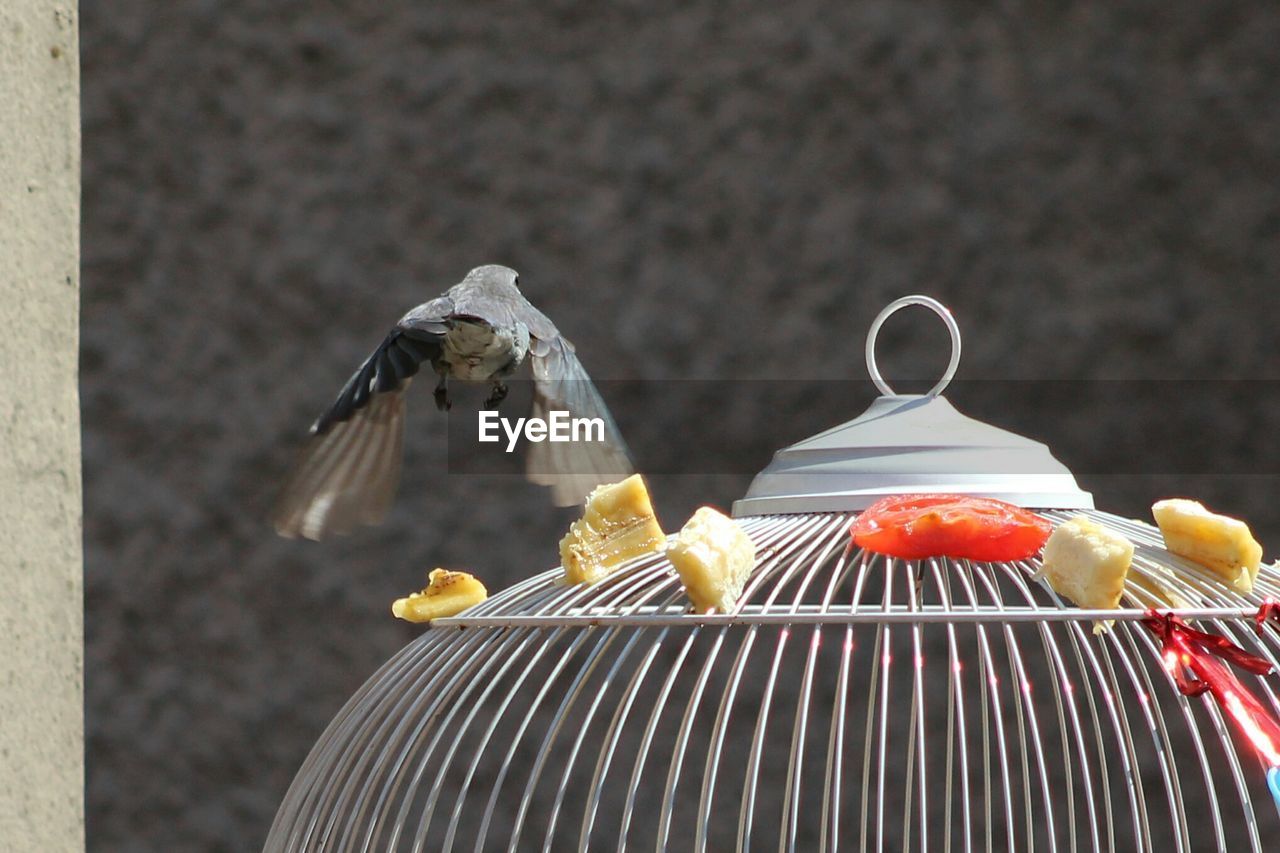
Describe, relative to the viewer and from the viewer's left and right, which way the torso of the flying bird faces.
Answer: facing away from the viewer

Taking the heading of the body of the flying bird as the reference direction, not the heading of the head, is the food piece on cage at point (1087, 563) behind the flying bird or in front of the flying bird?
behind

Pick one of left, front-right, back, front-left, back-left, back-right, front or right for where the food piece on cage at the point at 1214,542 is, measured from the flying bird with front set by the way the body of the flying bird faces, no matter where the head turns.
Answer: back-right

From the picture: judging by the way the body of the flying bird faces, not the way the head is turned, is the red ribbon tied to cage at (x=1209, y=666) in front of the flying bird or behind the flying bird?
behind
